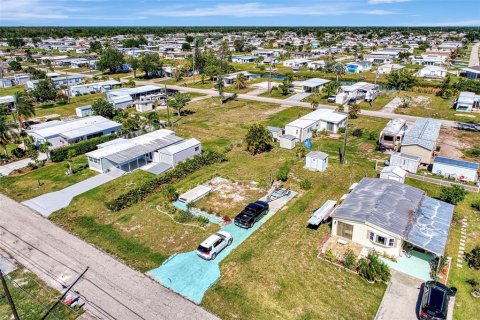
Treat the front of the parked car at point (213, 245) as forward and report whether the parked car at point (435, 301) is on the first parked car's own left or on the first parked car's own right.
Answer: on the first parked car's own right

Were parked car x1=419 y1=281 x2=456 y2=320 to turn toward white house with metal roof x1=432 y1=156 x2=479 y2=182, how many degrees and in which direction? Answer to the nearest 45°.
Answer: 0° — it already faces it

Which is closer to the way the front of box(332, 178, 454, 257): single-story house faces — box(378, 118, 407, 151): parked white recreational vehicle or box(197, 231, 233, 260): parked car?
the parked car

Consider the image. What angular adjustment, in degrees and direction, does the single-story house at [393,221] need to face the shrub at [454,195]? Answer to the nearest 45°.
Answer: approximately 180°

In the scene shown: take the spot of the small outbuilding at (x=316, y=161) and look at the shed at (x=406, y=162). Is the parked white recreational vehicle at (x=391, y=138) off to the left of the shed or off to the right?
left

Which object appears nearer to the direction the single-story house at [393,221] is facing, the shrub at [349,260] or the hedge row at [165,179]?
the shrub

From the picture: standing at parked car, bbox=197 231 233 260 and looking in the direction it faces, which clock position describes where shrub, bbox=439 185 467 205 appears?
The shrub is roughly at 1 o'clock from the parked car.

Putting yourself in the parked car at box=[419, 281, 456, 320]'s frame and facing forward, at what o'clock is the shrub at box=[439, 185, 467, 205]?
The shrub is roughly at 12 o'clock from the parked car.

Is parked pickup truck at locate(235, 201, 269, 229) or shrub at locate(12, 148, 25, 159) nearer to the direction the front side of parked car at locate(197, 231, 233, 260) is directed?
the parked pickup truck

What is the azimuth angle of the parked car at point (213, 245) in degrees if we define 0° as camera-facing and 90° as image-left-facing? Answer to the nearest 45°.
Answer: approximately 225°

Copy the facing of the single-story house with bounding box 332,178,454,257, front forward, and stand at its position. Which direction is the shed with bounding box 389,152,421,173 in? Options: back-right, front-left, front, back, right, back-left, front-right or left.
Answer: back-right

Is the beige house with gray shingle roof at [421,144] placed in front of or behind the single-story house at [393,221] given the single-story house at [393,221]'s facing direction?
behind

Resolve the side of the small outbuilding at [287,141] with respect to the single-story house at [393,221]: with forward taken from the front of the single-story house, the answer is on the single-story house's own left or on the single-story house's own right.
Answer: on the single-story house's own right

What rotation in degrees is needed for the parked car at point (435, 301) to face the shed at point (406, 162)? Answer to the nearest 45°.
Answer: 0° — it already faces it

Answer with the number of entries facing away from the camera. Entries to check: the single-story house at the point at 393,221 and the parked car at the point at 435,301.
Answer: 1

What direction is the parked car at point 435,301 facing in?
away from the camera

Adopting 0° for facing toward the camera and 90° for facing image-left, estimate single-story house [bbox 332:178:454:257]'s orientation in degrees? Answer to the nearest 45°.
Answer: approximately 45°
